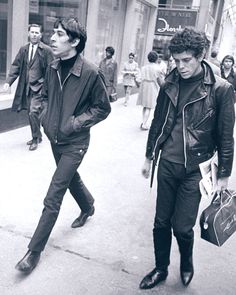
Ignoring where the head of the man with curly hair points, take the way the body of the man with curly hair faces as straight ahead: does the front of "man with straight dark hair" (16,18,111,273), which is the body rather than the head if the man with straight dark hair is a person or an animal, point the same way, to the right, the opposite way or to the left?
the same way

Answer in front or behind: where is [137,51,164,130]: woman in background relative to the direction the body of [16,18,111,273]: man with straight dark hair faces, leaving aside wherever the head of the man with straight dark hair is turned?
behind

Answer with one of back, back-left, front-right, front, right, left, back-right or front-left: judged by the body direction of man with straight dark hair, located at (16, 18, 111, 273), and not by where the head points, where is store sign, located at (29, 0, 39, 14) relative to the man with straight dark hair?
back-right

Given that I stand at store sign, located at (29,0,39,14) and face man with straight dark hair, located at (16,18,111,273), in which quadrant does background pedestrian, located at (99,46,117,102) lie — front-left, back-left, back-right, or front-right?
back-left

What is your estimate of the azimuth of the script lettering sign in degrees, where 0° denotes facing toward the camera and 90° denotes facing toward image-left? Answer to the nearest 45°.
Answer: approximately 0°

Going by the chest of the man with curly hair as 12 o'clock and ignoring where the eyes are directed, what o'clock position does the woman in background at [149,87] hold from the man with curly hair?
The woman in background is roughly at 4 o'clock from the man with curly hair.

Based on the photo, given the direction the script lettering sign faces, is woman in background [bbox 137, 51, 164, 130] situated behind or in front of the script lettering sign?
in front

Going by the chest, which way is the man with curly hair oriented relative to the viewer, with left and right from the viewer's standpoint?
facing the viewer and to the left of the viewer

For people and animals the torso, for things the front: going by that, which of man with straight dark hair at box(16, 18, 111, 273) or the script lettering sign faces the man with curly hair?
the script lettering sign

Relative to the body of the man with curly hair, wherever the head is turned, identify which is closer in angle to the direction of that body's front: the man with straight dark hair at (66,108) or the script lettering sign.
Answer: the man with straight dark hair

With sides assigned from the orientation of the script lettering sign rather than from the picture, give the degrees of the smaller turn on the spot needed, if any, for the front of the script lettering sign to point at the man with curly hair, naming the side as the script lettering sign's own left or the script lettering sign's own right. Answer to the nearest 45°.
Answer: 0° — it already faces them

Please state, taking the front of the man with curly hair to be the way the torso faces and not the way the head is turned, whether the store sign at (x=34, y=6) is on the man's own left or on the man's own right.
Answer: on the man's own right

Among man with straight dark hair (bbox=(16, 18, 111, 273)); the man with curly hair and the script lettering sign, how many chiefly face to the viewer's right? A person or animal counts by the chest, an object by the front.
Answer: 0
